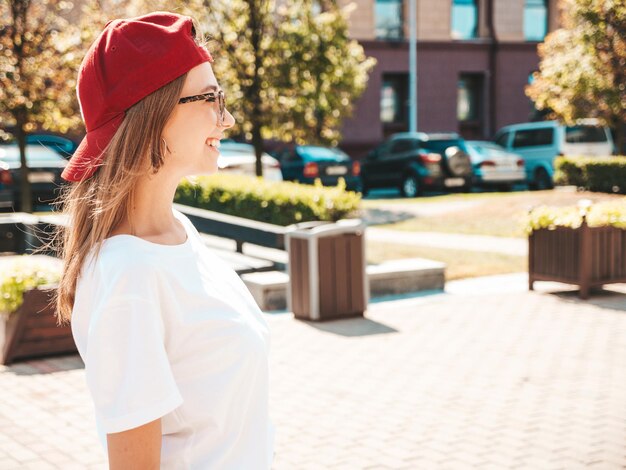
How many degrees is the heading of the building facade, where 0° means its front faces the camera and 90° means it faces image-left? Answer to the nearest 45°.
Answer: approximately 0°

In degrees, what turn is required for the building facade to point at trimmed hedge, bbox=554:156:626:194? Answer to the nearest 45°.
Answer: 0° — it already faces it

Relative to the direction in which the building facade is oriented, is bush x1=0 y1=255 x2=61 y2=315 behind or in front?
in front

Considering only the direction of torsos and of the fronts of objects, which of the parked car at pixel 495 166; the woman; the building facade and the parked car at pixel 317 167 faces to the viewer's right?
the woman

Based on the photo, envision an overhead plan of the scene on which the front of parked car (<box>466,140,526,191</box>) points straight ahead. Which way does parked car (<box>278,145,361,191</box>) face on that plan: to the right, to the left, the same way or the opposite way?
the same way

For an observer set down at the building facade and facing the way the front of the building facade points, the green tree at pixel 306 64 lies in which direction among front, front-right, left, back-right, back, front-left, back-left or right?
front

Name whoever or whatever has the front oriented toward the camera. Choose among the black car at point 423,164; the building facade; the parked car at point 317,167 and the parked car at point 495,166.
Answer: the building facade

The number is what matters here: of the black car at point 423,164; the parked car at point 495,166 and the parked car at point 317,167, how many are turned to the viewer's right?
0

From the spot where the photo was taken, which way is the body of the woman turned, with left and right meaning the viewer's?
facing to the right of the viewer

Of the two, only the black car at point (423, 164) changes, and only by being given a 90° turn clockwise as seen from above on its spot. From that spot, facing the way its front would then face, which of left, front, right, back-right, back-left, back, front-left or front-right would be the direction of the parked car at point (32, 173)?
back

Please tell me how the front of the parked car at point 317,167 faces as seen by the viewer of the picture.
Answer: facing away from the viewer and to the left of the viewer

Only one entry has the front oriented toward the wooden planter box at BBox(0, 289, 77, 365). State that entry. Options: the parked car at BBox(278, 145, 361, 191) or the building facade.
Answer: the building facade

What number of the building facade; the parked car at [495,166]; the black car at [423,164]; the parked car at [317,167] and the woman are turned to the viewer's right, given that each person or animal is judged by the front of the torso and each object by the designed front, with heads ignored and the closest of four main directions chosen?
1

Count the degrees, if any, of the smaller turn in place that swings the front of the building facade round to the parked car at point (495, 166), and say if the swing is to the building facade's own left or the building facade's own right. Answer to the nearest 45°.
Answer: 0° — it already faces it

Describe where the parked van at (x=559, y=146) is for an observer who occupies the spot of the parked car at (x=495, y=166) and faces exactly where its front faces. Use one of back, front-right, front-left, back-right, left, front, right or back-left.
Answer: right

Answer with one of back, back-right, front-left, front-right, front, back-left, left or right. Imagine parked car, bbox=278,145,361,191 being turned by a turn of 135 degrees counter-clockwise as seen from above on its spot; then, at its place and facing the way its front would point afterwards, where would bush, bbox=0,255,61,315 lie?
front

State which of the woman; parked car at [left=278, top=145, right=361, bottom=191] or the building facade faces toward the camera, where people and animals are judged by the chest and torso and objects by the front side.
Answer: the building facade

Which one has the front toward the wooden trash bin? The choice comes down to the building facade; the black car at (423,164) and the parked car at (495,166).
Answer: the building facade

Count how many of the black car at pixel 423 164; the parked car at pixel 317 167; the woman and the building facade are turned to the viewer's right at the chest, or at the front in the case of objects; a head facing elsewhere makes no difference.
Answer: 1

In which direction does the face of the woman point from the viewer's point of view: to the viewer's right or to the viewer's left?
to the viewer's right
